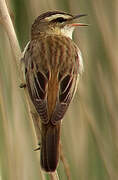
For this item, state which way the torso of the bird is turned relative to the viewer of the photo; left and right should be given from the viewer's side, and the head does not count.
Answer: facing away from the viewer
